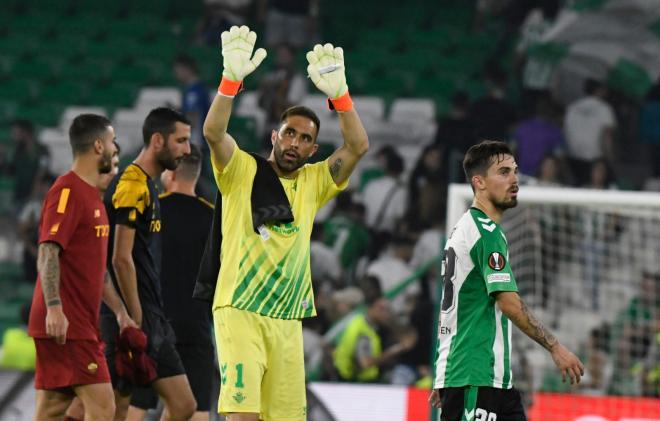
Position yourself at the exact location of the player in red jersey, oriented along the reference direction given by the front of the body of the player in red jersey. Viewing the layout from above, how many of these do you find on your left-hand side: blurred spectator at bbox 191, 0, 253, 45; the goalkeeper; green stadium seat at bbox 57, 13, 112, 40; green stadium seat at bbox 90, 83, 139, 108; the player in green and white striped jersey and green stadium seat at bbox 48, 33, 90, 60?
4

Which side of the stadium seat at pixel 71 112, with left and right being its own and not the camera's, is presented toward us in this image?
front

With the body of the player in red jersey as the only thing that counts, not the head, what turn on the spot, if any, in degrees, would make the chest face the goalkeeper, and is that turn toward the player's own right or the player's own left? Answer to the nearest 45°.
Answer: approximately 45° to the player's own right

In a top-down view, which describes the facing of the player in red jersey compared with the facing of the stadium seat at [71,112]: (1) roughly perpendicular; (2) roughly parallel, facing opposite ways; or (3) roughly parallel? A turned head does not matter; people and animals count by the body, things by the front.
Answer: roughly perpendicular

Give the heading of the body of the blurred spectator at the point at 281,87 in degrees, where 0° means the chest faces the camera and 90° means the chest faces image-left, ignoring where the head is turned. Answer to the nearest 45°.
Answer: approximately 0°

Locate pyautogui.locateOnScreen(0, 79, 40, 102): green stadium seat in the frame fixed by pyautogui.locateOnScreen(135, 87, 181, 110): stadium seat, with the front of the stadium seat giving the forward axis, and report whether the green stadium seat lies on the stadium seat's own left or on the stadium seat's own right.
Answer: on the stadium seat's own right

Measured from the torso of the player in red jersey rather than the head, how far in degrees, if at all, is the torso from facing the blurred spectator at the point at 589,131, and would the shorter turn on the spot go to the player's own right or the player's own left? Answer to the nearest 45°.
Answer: approximately 45° to the player's own left

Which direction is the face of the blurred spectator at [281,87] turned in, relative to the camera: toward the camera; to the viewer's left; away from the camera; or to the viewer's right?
toward the camera

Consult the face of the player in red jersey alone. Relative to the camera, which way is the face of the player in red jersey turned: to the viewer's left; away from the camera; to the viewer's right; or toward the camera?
to the viewer's right

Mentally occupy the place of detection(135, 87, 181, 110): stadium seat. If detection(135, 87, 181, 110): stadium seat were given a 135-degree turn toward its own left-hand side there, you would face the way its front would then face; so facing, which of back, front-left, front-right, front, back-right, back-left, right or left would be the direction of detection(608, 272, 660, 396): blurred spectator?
right

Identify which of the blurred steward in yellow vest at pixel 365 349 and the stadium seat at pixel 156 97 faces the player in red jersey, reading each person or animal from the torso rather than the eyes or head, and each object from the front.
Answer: the stadium seat

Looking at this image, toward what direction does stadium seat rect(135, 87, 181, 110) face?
toward the camera

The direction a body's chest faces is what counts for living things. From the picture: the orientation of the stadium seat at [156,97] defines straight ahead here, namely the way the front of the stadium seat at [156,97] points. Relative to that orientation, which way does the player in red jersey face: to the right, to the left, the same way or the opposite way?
to the left
